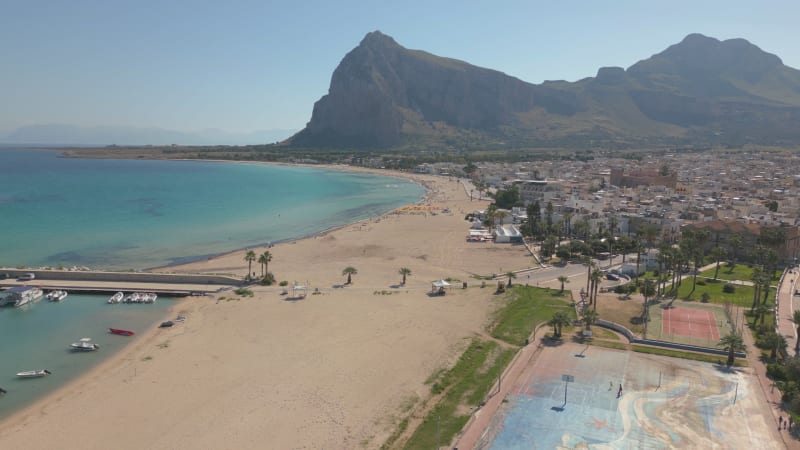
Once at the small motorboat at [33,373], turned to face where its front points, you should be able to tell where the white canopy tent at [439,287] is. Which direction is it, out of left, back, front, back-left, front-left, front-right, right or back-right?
back

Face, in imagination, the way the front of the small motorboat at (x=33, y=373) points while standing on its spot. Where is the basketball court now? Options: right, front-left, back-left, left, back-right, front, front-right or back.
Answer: back-left

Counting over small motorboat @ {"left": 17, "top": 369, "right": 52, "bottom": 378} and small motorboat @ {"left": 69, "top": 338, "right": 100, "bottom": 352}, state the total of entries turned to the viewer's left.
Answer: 2

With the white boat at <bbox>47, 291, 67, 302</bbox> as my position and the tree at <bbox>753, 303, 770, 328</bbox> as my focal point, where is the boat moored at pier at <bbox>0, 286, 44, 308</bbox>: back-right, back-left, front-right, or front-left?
back-right

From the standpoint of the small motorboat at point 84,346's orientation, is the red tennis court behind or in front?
behind

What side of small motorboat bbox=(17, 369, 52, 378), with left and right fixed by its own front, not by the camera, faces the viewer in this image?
left

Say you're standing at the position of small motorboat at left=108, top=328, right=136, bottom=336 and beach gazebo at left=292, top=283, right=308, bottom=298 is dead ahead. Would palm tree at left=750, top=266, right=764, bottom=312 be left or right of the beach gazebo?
right

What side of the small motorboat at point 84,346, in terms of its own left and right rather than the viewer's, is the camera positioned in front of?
left

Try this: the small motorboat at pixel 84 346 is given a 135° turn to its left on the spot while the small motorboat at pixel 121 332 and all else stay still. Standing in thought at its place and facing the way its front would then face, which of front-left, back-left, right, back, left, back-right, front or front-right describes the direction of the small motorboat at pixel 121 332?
left
